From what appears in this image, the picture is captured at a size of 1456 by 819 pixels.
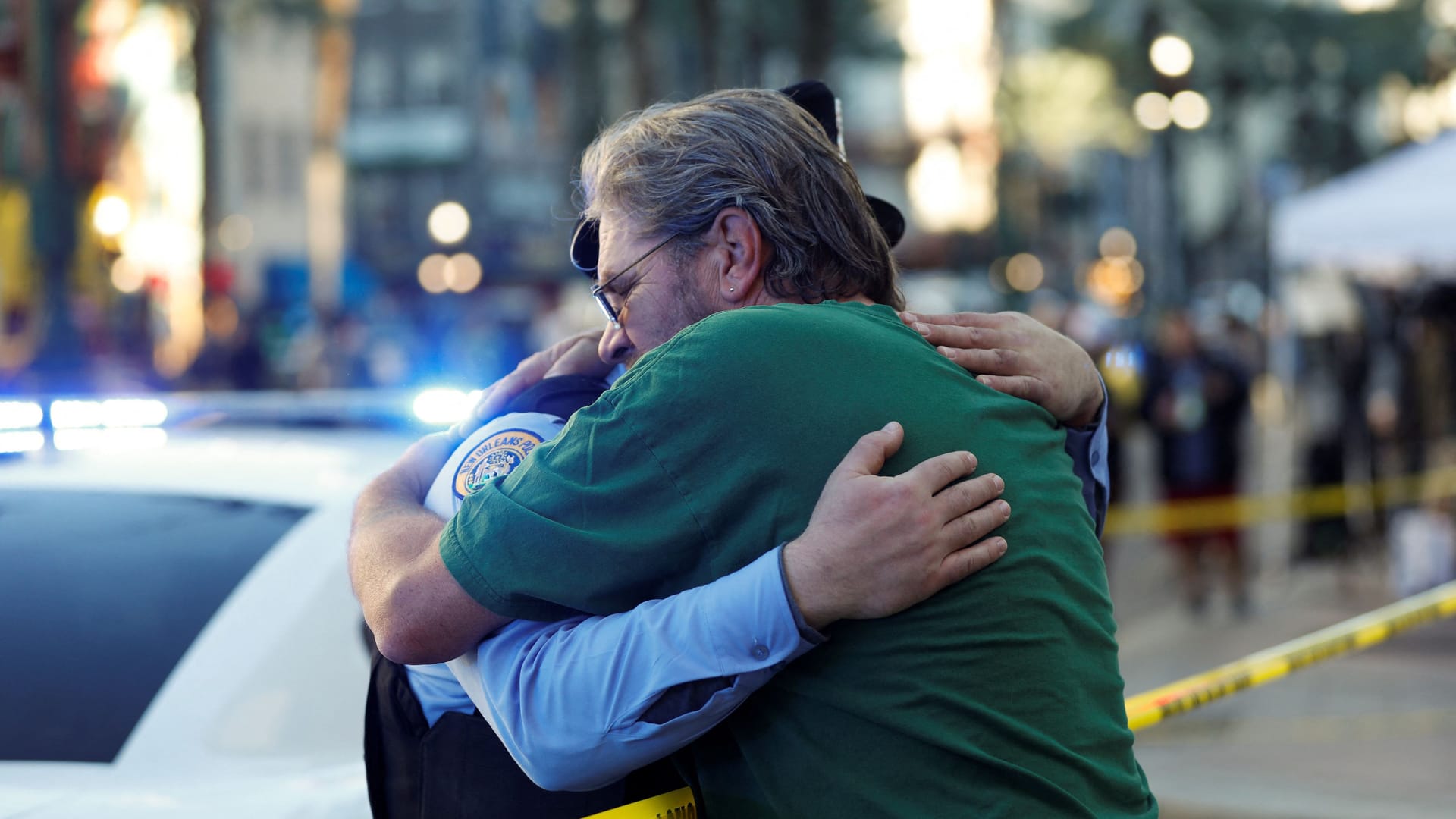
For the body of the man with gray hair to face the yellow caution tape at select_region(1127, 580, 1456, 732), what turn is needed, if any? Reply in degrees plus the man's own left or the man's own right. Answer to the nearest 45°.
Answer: approximately 90° to the man's own right

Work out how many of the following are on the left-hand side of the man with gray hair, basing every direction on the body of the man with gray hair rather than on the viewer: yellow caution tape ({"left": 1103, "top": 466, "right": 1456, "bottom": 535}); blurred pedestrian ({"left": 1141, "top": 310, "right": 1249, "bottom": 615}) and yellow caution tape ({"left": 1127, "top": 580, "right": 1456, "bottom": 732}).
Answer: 0

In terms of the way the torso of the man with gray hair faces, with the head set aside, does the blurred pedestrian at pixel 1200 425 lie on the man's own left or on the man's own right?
on the man's own right

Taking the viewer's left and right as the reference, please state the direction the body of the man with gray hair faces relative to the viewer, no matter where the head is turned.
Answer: facing away from the viewer and to the left of the viewer

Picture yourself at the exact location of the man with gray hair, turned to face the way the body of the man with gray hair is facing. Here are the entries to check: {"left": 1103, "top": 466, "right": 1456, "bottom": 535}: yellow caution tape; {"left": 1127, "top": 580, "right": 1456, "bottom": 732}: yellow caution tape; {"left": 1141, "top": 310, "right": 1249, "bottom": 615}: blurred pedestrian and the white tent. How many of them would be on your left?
0

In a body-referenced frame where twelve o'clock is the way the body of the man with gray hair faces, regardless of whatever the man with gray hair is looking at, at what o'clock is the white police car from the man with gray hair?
The white police car is roughly at 12 o'clock from the man with gray hair.

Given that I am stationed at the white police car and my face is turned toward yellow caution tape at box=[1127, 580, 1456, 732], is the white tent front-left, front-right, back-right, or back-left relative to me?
front-left

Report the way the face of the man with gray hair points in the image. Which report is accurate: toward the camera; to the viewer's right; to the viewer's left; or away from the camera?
to the viewer's left

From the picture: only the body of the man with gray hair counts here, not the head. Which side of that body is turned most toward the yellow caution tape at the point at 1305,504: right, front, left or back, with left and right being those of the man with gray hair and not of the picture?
right

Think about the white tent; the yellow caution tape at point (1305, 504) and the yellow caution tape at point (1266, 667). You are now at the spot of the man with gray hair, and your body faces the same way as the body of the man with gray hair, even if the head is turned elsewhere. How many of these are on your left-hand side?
0
